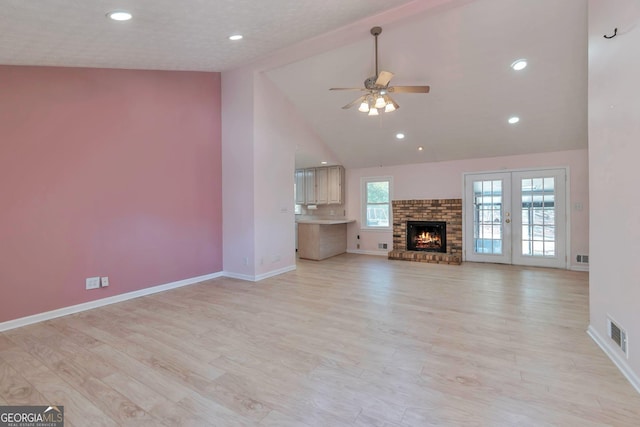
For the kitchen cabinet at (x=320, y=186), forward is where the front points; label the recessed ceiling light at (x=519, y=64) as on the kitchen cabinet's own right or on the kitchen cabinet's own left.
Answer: on the kitchen cabinet's own left

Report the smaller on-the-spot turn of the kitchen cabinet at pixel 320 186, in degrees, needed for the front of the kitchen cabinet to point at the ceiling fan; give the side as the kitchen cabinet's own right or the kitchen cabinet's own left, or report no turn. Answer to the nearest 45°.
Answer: approximately 45° to the kitchen cabinet's own left

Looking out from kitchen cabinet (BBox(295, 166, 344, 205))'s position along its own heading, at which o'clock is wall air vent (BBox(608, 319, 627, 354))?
The wall air vent is roughly at 10 o'clock from the kitchen cabinet.

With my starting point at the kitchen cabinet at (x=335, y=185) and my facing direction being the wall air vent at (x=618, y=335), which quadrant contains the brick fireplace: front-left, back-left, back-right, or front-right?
front-left

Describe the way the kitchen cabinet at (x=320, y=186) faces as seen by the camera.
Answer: facing the viewer and to the left of the viewer

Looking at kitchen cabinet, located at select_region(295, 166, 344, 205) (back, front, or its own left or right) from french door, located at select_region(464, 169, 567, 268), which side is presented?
left

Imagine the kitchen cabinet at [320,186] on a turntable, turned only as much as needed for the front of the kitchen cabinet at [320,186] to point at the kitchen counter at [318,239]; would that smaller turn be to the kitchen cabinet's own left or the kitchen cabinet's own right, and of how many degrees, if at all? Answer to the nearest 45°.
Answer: approximately 45° to the kitchen cabinet's own left
